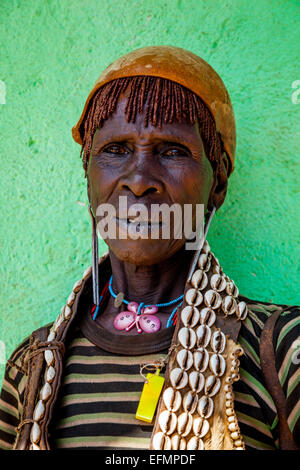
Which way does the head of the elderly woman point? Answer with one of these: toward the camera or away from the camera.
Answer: toward the camera

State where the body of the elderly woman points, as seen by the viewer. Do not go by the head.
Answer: toward the camera
